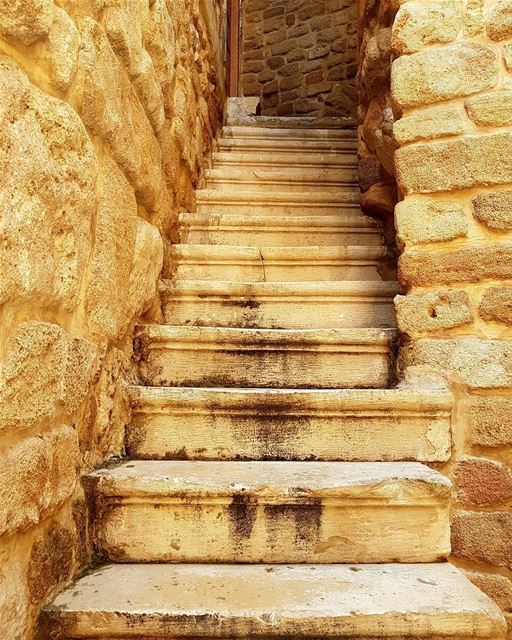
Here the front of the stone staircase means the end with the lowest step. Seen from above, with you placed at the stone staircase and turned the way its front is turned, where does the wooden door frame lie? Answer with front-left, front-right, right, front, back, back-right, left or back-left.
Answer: back

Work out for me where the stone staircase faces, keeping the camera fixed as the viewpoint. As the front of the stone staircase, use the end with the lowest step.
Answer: facing the viewer
